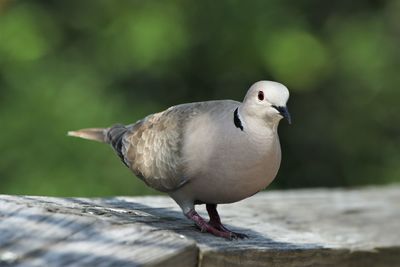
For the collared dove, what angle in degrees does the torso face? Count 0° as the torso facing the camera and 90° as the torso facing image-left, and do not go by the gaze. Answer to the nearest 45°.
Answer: approximately 315°
